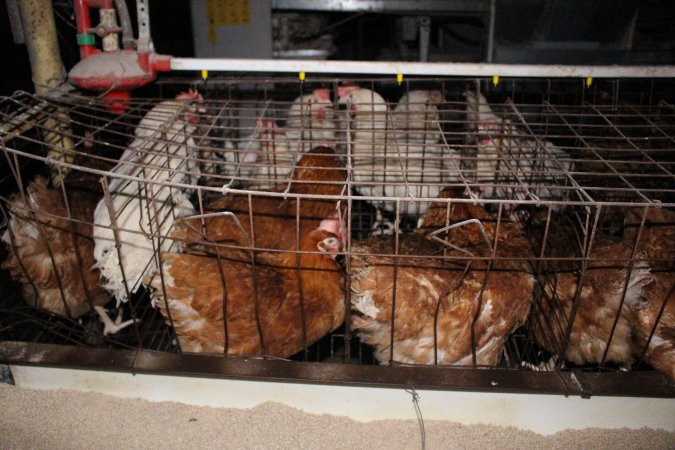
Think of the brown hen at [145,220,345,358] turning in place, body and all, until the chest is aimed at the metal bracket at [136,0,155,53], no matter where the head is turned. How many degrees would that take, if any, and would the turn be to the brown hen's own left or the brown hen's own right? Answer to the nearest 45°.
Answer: approximately 90° to the brown hen's own left

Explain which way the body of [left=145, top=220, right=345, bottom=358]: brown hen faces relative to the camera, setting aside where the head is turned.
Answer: to the viewer's right

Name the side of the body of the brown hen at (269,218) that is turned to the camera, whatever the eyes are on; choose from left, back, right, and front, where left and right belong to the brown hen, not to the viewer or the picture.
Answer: right

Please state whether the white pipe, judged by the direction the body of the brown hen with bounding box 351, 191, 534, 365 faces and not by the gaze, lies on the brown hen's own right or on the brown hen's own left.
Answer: on the brown hen's own left
